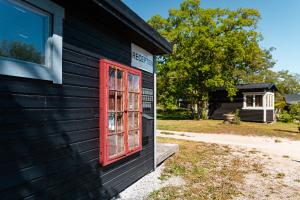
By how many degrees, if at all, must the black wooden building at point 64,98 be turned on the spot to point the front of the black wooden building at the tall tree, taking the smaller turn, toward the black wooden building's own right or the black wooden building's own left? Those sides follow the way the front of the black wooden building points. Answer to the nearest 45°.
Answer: approximately 90° to the black wooden building's own left

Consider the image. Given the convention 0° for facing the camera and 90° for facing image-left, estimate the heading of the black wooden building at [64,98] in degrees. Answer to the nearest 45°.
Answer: approximately 315°

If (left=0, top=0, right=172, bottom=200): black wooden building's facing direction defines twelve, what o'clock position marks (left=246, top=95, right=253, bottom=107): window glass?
The window glass is roughly at 9 o'clock from the black wooden building.

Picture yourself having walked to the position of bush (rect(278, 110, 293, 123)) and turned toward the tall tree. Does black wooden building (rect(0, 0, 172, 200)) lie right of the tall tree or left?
left

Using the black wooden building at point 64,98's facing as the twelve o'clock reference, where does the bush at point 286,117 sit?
The bush is roughly at 9 o'clock from the black wooden building.

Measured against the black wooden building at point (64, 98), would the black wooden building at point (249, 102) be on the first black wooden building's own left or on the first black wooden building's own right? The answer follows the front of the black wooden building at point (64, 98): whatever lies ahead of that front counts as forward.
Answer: on the first black wooden building's own left
